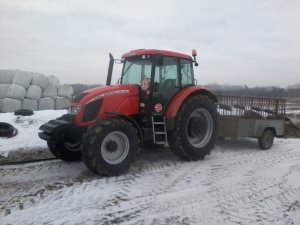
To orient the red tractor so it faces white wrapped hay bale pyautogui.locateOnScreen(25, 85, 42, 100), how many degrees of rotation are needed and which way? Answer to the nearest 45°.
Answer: approximately 90° to its right

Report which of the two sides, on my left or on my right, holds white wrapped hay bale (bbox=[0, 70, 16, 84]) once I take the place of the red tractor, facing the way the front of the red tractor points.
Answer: on my right

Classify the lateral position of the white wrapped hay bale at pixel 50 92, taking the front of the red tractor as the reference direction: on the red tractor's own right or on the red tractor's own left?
on the red tractor's own right

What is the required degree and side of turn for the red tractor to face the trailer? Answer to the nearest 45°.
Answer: approximately 180°

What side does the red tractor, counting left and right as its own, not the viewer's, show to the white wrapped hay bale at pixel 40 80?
right

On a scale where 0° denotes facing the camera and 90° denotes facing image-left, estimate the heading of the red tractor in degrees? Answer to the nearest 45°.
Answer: approximately 45°

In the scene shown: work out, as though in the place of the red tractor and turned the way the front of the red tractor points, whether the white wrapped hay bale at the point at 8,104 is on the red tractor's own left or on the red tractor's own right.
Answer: on the red tractor's own right

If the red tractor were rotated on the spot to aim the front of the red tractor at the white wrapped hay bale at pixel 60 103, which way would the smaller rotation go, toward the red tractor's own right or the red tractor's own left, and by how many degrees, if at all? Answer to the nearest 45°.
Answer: approximately 135° to the red tractor's own right
